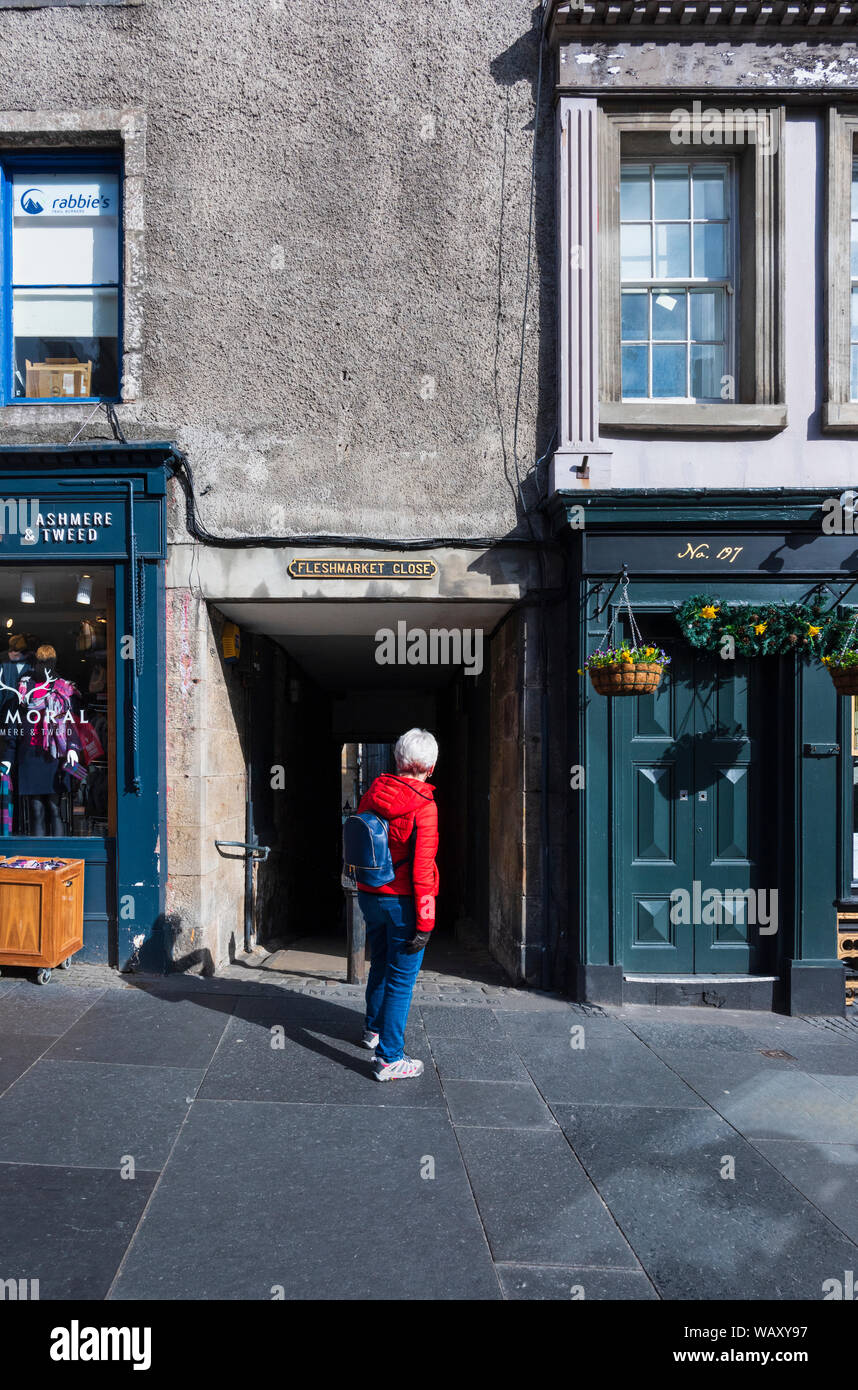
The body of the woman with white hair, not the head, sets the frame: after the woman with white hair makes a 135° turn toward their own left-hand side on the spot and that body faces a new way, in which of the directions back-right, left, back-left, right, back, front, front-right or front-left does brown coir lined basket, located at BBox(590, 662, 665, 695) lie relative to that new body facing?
back-right

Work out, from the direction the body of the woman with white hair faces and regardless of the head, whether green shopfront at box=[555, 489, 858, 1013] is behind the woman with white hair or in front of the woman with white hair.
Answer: in front

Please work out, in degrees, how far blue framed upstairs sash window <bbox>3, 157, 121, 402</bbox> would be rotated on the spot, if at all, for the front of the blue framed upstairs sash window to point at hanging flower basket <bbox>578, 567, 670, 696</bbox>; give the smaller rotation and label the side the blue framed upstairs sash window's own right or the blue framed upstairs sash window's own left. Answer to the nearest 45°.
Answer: approximately 45° to the blue framed upstairs sash window's own left

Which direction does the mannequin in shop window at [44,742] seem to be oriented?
toward the camera

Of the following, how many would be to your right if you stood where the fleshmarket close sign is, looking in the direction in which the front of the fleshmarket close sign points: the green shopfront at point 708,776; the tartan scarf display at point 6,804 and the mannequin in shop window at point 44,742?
2

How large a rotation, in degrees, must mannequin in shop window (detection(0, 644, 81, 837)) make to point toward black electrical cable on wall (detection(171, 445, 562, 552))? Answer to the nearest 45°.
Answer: approximately 45° to its left

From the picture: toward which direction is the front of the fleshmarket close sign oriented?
toward the camera

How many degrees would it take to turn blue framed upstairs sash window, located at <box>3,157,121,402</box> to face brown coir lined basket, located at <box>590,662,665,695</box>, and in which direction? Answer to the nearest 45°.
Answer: approximately 45° to its left

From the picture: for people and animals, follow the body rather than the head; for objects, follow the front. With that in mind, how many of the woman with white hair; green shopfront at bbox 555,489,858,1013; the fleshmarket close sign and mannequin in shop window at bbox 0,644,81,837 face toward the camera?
3

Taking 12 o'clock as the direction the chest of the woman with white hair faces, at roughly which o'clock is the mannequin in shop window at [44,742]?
The mannequin in shop window is roughly at 9 o'clock from the woman with white hair.

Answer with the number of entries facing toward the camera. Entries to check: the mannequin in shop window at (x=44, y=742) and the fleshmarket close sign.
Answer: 2
